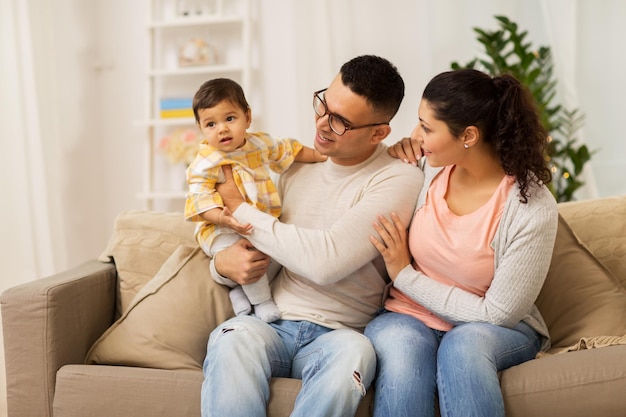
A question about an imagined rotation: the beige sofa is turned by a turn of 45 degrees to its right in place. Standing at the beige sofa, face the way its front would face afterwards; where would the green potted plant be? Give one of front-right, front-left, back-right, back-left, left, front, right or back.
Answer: back

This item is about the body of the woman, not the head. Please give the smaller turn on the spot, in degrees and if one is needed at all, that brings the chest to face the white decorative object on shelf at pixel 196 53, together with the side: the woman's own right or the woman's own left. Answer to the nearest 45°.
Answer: approximately 90° to the woman's own right

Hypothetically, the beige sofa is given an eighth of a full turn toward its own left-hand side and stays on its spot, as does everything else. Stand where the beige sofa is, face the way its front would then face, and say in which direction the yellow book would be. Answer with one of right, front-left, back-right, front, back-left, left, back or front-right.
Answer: back-left

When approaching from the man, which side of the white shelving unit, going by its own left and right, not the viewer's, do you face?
front

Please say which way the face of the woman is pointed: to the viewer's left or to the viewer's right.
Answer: to the viewer's left

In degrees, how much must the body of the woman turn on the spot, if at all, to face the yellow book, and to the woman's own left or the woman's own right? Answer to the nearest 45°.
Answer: approximately 90° to the woman's own right

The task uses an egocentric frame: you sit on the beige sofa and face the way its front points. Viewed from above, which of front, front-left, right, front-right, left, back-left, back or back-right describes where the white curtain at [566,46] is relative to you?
back-left

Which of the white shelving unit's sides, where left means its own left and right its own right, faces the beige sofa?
front

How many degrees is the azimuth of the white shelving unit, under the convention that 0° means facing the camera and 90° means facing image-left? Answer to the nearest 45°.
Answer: approximately 0°

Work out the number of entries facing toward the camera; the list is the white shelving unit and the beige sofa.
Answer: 2

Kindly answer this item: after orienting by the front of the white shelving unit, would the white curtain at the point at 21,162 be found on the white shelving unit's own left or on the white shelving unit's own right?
on the white shelving unit's own right
